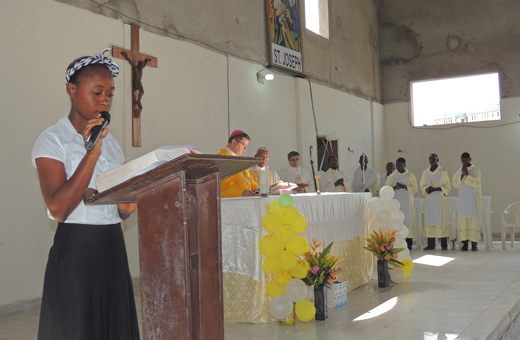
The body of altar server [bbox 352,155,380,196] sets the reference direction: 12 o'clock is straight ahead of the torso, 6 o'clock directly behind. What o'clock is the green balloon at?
The green balloon is roughly at 12 o'clock from the altar server.

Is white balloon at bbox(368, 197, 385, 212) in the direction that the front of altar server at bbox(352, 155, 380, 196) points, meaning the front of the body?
yes

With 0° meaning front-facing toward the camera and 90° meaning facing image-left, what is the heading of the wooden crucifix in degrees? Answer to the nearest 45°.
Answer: approximately 315°

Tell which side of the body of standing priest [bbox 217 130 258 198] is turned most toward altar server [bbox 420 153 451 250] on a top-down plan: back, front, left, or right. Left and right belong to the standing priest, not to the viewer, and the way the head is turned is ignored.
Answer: left

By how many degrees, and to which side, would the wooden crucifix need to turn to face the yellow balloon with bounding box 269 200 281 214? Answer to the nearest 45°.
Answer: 0° — it already faces it
